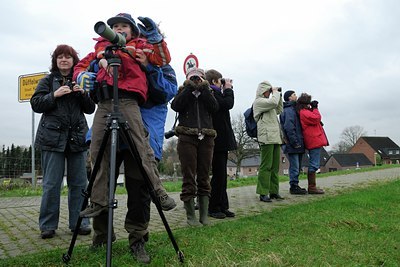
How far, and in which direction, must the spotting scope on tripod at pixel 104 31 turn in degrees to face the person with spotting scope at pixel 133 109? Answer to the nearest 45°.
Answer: approximately 135° to its right

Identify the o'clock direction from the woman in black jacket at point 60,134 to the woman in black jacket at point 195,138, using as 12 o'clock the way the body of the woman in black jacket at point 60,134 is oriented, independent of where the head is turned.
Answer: the woman in black jacket at point 195,138 is roughly at 9 o'clock from the woman in black jacket at point 60,134.

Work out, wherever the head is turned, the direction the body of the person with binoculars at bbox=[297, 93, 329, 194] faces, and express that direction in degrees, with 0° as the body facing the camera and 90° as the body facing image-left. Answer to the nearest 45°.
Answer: approximately 270°

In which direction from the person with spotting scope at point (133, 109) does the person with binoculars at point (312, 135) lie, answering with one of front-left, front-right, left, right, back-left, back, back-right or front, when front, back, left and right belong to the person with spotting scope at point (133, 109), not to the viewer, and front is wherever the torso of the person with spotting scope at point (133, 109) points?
back-left

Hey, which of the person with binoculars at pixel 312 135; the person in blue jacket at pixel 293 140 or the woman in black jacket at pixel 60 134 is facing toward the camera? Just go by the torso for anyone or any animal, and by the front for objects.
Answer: the woman in black jacket

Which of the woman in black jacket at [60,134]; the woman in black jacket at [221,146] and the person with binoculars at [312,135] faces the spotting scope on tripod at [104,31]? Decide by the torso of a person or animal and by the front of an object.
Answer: the woman in black jacket at [60,134]

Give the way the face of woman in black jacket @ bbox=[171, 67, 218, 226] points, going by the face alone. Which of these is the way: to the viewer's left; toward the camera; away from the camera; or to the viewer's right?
toward the camera

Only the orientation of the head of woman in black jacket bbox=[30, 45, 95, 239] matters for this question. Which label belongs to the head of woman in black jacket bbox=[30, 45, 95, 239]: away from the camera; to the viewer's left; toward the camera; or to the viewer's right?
toward the camera

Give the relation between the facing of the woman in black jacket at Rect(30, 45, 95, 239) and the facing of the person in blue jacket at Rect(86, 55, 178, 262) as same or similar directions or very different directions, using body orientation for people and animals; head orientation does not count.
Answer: same or similar directions

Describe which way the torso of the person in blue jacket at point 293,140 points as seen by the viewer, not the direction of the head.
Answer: to the viewer's right

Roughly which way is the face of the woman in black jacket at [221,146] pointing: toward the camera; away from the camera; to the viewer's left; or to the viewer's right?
to the viewer's right

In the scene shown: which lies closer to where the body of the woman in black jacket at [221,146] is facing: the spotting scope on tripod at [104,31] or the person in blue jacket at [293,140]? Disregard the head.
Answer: the person in blue jacket

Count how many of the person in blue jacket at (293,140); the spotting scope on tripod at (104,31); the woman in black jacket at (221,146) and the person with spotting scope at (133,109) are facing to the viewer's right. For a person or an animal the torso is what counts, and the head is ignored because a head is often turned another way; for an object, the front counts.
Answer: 2

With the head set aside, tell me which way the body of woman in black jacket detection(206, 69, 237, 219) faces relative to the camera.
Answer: to the viewer's right

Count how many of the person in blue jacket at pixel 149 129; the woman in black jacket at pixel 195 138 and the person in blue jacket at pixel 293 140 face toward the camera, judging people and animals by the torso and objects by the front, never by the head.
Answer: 2

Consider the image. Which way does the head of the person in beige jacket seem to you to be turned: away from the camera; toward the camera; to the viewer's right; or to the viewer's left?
to the viewer's right

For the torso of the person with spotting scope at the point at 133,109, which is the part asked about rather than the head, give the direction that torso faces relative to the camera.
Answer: toward the camera
